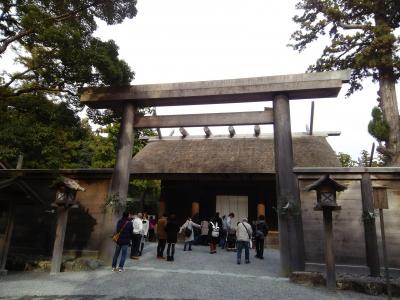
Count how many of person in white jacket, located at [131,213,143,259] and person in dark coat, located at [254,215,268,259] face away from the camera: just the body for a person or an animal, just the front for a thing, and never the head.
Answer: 2

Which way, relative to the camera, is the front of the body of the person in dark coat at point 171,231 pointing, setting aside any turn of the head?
away from the camera

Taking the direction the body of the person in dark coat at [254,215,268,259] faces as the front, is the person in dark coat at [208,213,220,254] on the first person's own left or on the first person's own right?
on the first person's own left

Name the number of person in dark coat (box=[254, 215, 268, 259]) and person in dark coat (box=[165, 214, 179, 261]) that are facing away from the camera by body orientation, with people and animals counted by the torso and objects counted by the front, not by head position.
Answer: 2

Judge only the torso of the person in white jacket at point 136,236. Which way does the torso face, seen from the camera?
away from the camera

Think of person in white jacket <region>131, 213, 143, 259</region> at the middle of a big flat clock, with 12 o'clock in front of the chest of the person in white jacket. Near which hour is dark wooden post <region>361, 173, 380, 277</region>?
The dark wooden post is roughly at 4 o'clock from the person in white jacket.

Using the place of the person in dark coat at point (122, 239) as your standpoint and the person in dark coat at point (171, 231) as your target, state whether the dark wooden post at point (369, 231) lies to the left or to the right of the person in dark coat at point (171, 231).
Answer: right

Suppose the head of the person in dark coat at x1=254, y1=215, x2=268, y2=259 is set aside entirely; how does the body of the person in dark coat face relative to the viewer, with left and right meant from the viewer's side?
facing away from the viewer

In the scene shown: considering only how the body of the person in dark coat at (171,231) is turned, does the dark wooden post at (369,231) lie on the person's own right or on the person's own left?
on the person's own right
